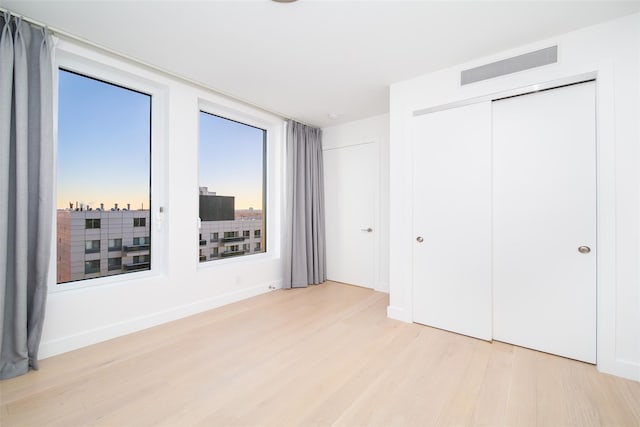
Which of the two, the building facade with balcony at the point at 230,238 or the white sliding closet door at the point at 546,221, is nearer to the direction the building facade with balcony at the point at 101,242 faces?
the white sliding closet door

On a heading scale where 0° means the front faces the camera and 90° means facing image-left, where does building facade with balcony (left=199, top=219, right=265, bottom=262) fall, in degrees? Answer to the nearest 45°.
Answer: approximately 315°

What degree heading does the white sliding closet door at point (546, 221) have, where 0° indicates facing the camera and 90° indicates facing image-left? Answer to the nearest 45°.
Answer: approximately 45°
